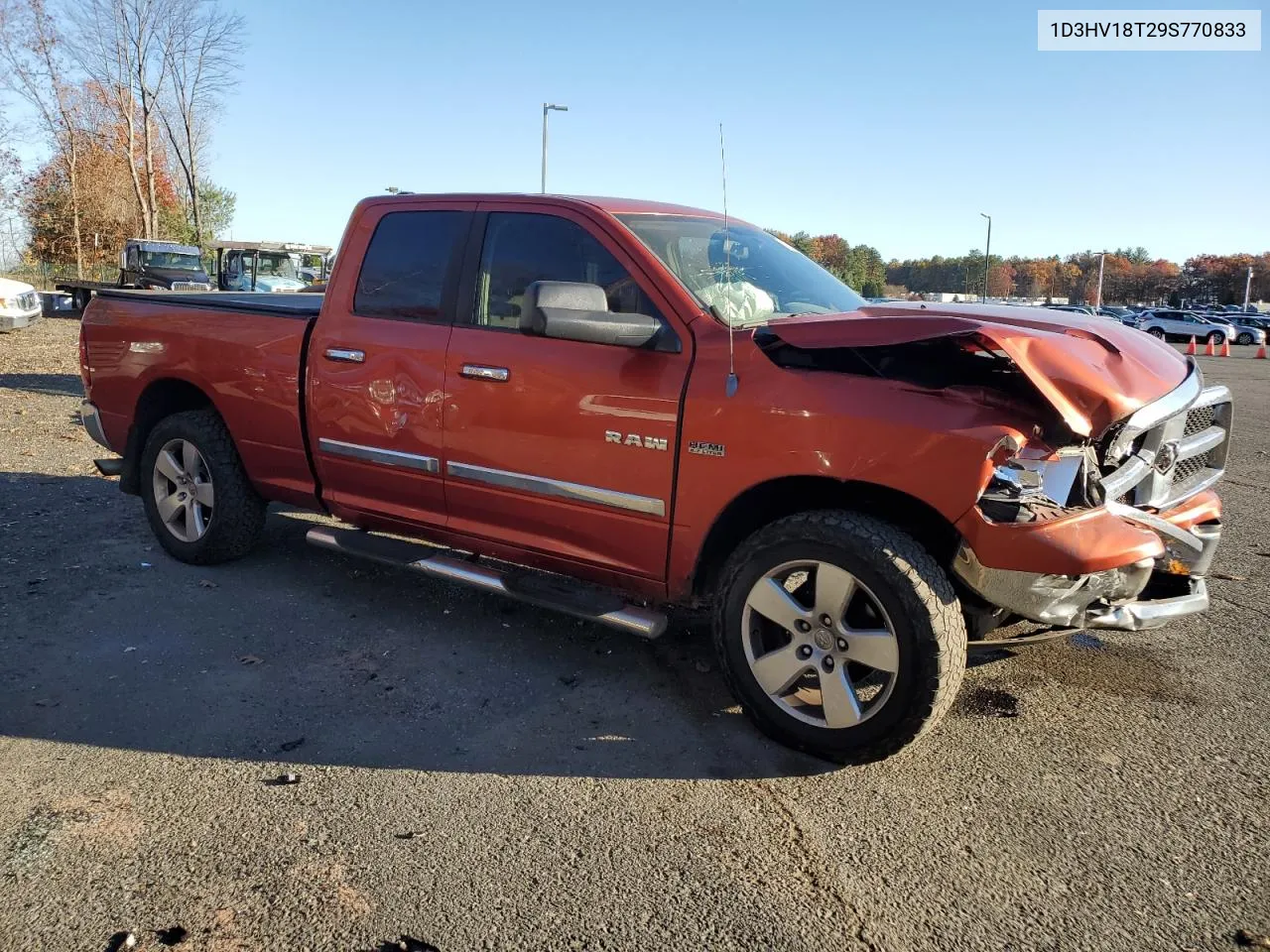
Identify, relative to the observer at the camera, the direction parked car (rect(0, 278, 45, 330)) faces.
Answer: facing the viewer and to the right of the viewer

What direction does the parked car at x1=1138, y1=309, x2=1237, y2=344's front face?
to the viewer's right

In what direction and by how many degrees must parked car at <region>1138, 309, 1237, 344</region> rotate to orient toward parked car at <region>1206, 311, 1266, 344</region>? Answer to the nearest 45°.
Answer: approximately 45° to its left

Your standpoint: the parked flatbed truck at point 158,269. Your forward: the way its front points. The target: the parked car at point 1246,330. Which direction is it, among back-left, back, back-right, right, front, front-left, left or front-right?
front-left

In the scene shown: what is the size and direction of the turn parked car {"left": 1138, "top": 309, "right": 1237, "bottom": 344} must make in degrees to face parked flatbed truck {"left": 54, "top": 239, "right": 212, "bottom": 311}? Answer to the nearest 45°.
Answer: approximately 135° to its right

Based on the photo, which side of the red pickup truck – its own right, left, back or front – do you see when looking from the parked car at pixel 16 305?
back
